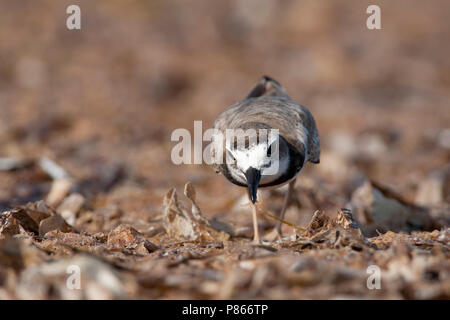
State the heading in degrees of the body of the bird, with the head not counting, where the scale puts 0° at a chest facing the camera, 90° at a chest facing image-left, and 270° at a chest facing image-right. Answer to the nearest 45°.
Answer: approximately 0°
